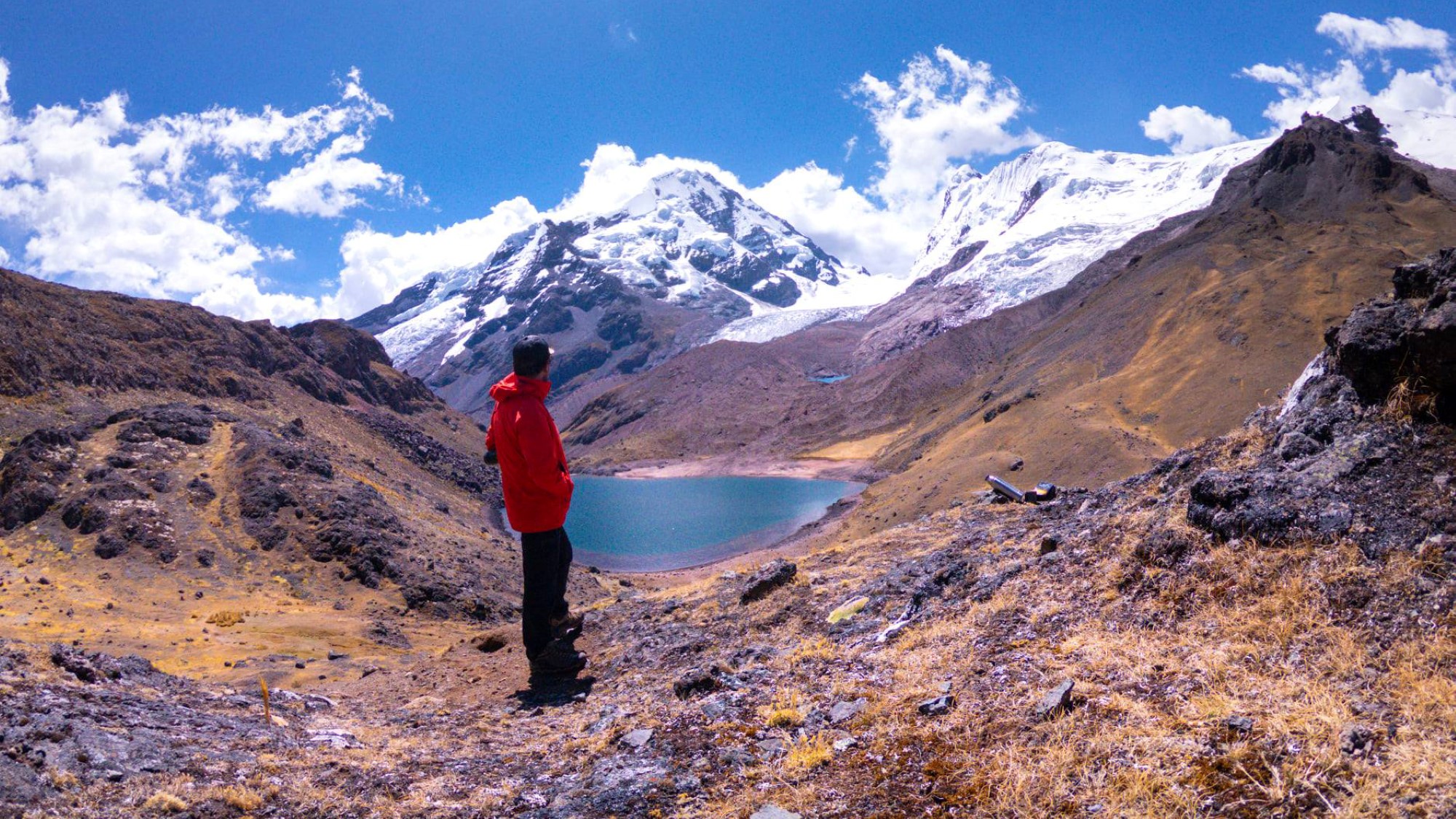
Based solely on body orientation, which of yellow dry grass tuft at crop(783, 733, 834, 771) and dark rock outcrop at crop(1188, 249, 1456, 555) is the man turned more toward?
the dark rock outcrop

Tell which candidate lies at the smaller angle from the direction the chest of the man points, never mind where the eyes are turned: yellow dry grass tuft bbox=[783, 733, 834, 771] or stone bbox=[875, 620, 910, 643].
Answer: the stone

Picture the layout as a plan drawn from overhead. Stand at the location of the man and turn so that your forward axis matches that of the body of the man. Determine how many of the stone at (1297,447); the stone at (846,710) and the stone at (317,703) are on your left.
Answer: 1

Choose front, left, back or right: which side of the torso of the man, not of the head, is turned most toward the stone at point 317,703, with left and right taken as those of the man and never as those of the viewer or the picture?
left

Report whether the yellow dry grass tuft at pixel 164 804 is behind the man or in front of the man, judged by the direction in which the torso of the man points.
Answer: behind

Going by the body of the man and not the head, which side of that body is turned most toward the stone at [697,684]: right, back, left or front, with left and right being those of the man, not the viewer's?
right
